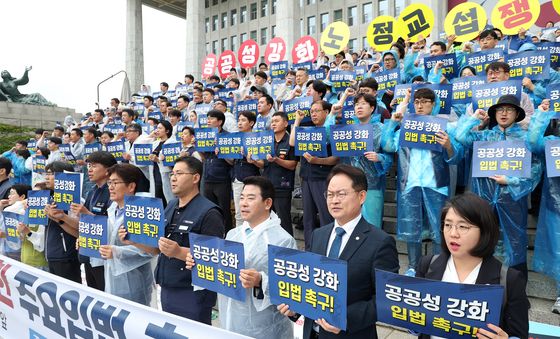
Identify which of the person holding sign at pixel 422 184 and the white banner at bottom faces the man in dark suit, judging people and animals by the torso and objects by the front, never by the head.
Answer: the person holding sign

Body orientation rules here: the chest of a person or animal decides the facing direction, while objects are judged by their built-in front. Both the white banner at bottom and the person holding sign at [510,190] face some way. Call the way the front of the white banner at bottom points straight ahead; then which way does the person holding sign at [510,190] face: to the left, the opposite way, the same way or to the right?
the same way

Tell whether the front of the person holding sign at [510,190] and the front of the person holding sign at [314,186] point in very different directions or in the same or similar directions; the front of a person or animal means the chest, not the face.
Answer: same or similar directions

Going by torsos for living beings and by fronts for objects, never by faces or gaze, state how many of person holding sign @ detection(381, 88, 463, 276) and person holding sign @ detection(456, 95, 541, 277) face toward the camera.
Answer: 2

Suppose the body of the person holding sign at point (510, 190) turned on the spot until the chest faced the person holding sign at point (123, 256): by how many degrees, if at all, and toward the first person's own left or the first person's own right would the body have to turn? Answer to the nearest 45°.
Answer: approximately 45° to the first person's own right

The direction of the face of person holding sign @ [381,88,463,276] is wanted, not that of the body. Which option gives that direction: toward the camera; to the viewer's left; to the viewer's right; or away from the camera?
toward the camera

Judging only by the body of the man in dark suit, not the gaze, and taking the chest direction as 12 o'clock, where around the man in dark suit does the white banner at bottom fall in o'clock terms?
The white banner at bottom is roughly at 2 o'clock from the man in dark suit.

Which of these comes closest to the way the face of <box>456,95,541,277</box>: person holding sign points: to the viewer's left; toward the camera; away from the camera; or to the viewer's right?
toward the camera

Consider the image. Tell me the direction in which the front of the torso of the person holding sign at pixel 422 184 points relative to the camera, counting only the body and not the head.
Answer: toward the camera

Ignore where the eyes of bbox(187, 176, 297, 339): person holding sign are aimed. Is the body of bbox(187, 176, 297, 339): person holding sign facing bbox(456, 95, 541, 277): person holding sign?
no

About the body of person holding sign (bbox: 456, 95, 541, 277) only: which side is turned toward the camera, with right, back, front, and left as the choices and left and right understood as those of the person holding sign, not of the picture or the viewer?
front

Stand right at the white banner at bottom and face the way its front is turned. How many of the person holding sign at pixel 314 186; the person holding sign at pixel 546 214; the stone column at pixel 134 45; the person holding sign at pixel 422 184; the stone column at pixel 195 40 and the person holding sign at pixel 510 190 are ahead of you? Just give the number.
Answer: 0

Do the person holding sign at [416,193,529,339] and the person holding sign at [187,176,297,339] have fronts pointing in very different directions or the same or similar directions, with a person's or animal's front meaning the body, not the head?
same or similar directions

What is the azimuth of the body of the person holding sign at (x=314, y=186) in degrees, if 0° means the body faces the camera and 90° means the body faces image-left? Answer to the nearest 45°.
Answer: approximately 45°

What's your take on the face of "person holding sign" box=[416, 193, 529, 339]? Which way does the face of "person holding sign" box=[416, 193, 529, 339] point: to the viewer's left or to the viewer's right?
to the viewer's left

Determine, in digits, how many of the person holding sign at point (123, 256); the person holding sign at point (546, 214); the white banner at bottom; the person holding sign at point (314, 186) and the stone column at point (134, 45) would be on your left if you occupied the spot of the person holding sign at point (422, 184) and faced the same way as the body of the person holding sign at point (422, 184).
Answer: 1

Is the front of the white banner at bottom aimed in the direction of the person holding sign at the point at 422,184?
no

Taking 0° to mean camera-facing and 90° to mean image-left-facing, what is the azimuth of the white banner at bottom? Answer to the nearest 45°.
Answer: approximately 45°

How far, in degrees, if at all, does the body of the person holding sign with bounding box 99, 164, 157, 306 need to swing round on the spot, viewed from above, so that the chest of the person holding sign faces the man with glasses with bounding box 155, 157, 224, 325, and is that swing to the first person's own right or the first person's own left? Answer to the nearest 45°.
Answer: approximately 90° to the first person's own left

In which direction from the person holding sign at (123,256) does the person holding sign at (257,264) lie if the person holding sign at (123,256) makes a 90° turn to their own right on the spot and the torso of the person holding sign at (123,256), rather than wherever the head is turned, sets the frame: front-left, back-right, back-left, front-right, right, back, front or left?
back

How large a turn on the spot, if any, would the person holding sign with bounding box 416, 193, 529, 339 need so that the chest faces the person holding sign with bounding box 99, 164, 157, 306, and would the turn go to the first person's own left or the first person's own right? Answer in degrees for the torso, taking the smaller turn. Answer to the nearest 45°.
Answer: approximately 45° to the first person's own right

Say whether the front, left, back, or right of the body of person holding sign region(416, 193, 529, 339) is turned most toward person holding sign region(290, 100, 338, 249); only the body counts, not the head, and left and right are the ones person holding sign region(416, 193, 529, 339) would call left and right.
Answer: right
